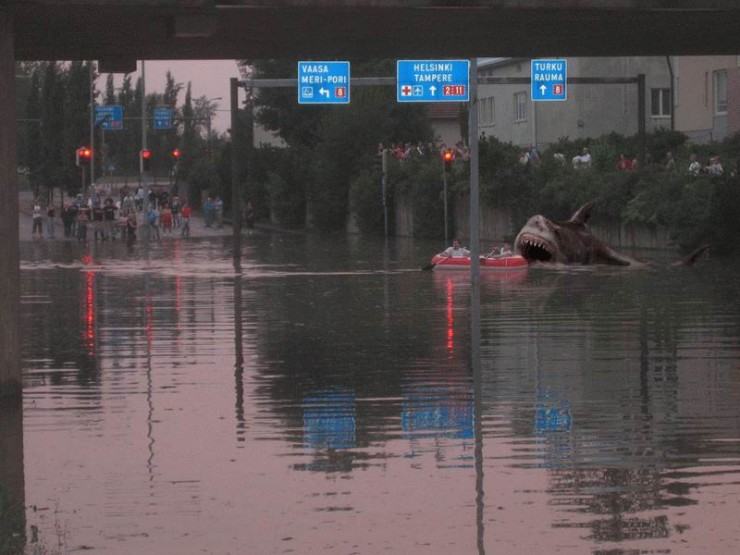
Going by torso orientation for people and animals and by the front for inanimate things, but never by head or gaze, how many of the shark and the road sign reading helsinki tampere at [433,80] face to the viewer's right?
0

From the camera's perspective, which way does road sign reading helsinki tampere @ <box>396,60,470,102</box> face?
toward the camera

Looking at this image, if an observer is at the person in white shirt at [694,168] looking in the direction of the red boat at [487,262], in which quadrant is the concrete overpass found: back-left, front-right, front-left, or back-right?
front-left

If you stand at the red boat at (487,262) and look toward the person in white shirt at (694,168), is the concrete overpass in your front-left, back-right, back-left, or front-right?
back-right

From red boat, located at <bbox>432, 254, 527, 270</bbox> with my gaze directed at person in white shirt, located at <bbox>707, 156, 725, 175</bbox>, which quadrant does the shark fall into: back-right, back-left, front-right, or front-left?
front-right

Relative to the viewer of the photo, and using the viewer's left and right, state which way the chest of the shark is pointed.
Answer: facing the viewer and to the left of the viewer

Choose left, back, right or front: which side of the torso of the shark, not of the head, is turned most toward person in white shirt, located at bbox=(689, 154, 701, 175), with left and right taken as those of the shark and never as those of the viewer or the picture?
back

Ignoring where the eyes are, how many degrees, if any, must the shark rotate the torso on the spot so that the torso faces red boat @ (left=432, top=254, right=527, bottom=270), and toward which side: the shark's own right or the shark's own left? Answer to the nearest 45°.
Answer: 0° — it already faces it

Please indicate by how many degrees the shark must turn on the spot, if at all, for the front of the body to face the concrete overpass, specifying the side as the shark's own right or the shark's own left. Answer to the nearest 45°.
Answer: approximately 45° to the shark's own left

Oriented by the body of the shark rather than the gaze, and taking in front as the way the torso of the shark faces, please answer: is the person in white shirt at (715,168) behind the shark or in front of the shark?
behind
